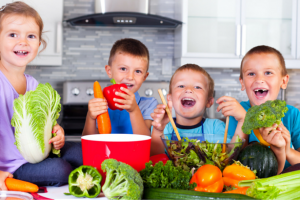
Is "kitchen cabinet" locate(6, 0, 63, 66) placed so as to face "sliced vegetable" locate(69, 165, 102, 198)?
yes

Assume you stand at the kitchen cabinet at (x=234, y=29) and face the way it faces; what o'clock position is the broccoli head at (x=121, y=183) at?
The broccoli head is roughly at 12 o'clock from the kitchen cabinet.

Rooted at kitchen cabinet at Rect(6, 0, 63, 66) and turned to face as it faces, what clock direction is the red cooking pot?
The red cooking pot is roughly at 12 o'clock from the kitchen cabinet.

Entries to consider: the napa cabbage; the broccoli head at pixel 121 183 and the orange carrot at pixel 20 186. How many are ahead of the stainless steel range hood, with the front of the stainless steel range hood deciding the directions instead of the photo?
3

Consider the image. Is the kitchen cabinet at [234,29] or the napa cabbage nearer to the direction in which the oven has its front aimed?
the napa cabbage

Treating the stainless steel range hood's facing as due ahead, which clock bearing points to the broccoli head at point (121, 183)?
The broccoli head is roughly at 12 o'clock from the stainless steel range hood.

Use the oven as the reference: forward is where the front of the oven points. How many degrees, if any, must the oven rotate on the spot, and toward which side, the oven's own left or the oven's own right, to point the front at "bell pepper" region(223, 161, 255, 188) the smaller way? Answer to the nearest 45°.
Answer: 0° — it already faces it

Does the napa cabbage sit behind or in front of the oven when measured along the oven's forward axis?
in front

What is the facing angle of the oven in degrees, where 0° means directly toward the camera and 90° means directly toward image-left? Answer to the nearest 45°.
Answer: approximately 0°

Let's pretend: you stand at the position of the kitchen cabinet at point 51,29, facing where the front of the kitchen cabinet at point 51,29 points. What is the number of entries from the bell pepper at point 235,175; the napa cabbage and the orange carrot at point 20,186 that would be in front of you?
3

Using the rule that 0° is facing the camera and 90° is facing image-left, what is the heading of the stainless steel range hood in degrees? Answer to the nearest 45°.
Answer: approximately 0°

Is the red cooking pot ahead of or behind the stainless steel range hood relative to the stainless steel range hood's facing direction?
ahead
